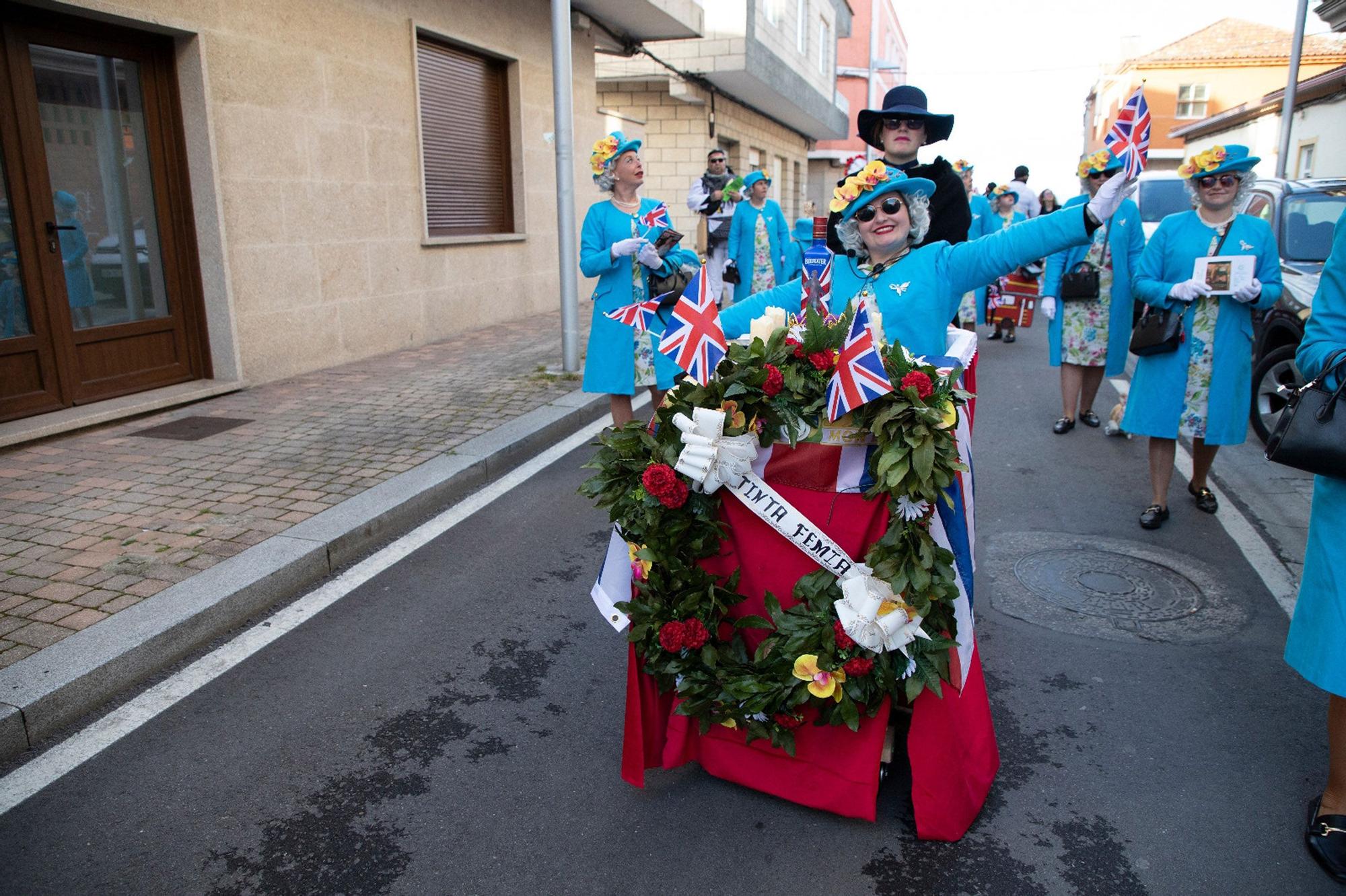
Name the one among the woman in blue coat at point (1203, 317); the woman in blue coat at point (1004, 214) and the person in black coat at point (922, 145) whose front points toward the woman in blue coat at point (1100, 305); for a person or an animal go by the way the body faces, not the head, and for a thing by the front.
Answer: the woman in blue coat at point (1004, 214)

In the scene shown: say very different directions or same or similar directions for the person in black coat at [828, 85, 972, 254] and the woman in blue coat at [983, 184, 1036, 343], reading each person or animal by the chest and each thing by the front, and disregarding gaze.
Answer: same or similar directions

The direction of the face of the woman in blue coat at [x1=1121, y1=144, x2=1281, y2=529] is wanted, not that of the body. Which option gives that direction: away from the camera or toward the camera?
toward the camera

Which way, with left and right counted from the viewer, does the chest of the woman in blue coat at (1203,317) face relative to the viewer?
facing the viewer

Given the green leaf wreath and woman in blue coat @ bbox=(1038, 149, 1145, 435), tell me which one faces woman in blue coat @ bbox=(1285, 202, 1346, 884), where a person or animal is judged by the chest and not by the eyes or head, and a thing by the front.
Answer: woman in blue coat @ bbox=(1038, 149, 1145, 435)

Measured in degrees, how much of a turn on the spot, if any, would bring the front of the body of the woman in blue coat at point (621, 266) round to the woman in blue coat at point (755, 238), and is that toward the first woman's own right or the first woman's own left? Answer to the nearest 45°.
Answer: approximately 135° to the first woman's own left

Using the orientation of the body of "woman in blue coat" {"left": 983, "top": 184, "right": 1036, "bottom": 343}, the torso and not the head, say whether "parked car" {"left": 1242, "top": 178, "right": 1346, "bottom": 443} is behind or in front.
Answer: in front

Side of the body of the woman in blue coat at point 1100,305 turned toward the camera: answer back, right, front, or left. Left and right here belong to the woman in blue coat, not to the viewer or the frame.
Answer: front

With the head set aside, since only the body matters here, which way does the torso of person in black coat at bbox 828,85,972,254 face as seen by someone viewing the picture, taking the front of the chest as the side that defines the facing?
toward the camera

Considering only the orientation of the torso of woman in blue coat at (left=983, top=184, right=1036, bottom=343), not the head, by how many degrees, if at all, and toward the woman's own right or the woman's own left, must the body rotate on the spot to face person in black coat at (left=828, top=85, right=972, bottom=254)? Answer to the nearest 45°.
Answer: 0° — they already face them

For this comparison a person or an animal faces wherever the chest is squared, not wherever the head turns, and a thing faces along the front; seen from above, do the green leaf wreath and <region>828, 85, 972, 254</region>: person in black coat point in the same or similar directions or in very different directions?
same or similar directions

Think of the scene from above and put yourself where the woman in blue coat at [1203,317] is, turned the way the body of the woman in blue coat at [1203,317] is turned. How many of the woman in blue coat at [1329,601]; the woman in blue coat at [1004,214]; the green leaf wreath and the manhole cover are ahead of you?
3

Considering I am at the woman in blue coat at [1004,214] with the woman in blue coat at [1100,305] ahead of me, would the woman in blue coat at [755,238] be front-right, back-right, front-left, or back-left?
front-right

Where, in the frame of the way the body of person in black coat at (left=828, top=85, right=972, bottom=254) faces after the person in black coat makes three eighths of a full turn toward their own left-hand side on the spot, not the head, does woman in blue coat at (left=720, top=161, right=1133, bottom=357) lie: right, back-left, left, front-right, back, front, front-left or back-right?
back-right
